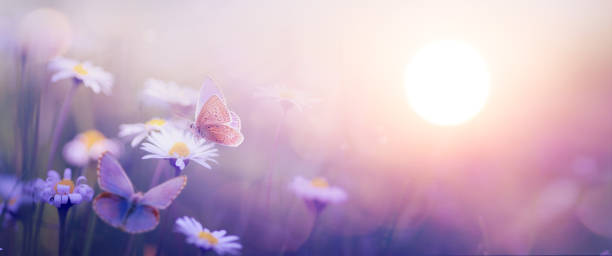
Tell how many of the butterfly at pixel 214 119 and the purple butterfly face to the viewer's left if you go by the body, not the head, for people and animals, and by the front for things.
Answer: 1

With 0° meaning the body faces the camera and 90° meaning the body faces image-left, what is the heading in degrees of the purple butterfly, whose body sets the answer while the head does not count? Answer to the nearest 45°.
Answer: approximately 225°

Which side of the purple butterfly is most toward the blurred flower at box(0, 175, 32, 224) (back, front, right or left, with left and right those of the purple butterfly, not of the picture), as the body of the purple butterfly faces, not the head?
left

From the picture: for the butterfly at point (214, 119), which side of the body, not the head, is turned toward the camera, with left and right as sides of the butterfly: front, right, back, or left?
left

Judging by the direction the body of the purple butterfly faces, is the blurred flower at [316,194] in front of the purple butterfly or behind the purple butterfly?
in front
